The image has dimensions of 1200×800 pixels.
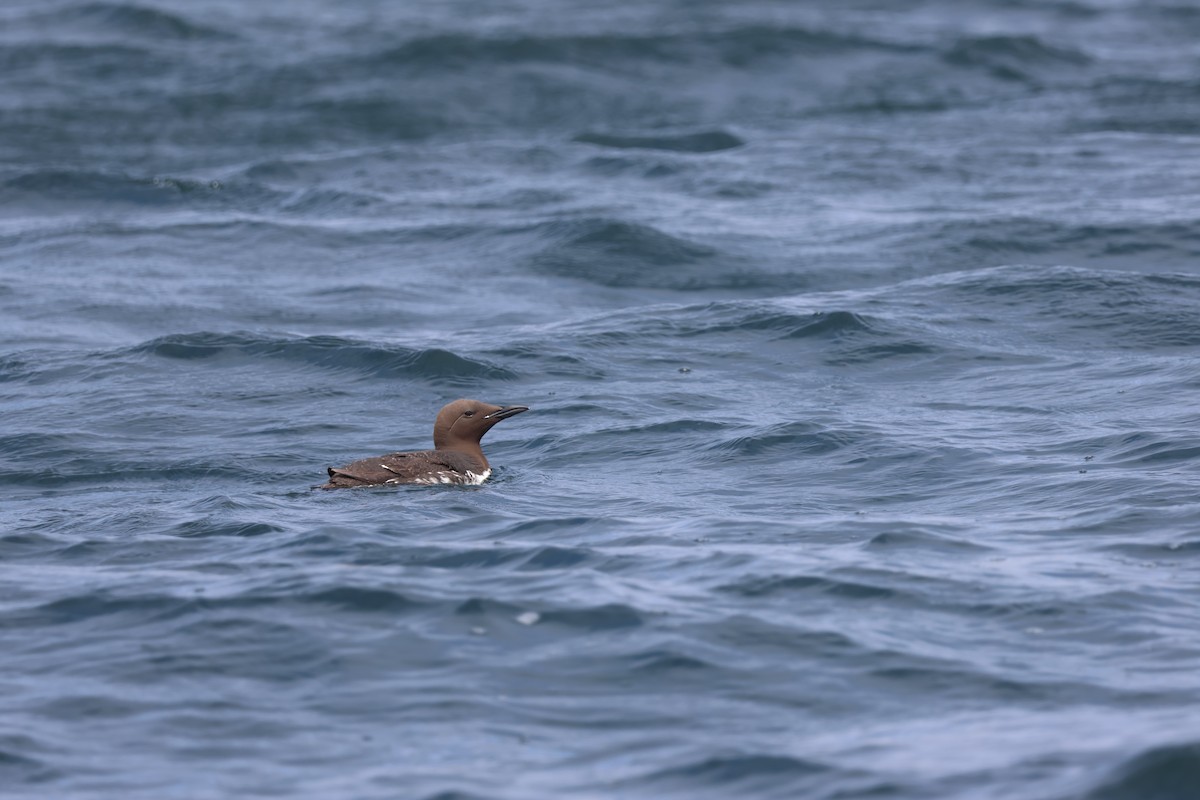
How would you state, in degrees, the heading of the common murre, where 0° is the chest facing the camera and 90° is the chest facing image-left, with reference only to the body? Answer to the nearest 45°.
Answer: approximately 270°
